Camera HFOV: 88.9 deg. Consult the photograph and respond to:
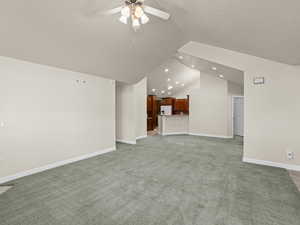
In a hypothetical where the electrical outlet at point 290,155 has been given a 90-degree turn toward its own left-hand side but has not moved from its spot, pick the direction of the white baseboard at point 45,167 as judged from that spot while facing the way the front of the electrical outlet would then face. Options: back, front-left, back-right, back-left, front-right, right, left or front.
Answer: back-right
